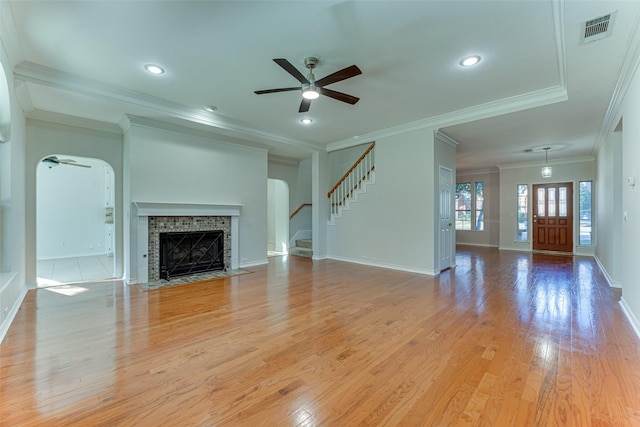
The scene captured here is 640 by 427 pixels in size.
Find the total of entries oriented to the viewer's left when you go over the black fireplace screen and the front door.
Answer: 0

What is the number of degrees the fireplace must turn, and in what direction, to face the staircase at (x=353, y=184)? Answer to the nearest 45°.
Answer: approximately 45° to its left

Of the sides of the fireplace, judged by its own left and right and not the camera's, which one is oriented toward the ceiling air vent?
front

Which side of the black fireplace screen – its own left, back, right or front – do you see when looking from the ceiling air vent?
front

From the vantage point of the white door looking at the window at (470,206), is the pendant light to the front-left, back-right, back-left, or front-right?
front-right

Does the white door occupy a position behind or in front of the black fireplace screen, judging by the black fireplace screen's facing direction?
in front

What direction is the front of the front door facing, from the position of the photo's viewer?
facing the viewer

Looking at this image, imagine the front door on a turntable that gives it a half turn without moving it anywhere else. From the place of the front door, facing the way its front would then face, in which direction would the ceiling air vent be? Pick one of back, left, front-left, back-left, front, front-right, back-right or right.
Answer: back

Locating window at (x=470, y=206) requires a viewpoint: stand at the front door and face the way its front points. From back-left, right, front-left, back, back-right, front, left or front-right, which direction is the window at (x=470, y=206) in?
right

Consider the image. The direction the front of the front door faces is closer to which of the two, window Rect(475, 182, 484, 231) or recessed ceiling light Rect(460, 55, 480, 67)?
the recessed ceiling light

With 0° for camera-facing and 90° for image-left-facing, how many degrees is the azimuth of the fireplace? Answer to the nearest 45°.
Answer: approximately 315°
